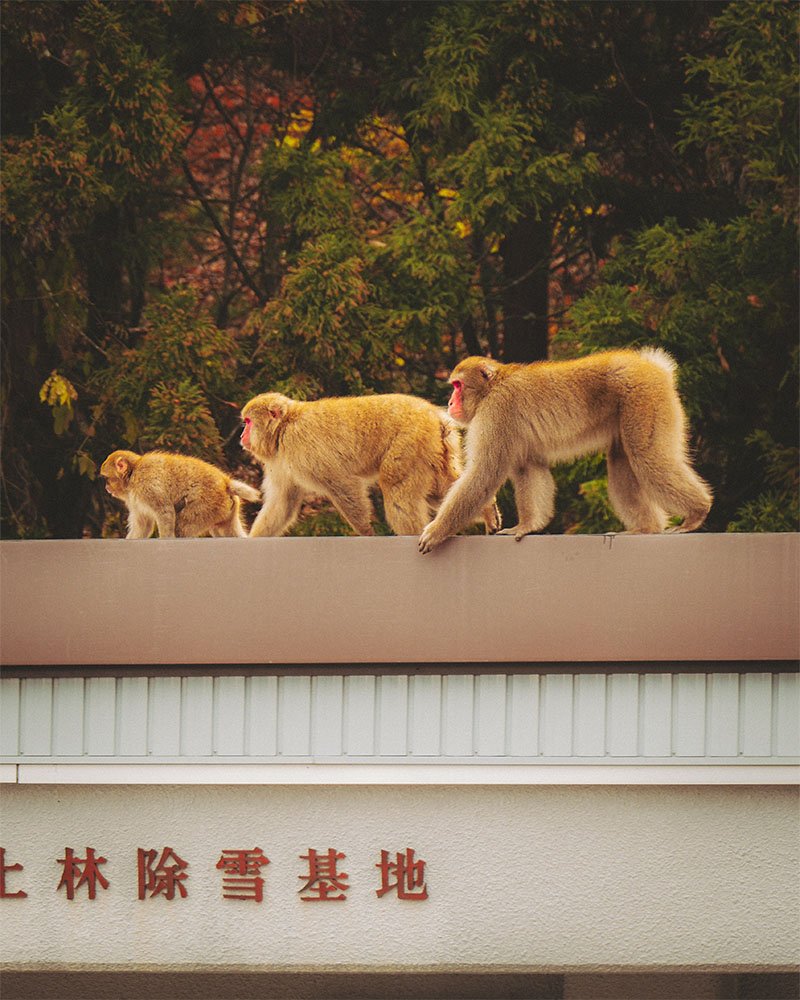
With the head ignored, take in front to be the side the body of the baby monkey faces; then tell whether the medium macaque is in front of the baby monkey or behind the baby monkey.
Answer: behind

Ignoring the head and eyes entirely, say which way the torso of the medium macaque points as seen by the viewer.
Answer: to the viewer's left

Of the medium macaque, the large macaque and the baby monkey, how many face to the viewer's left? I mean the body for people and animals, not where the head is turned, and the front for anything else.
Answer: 3

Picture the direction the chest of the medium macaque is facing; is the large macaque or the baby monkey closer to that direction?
the baby monkey

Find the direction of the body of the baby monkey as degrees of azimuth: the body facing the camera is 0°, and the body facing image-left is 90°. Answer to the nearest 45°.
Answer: approximately 90°

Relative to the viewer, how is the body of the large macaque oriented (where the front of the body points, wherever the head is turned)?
to the viewer's left

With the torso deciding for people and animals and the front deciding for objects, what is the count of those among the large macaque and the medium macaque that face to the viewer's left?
2

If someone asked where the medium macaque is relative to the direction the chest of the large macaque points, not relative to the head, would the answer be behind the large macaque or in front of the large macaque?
in front

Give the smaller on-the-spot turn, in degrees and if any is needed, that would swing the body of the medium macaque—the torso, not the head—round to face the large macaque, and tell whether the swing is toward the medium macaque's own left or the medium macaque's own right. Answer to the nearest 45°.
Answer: approximately 135° to the medium macaque's own left
